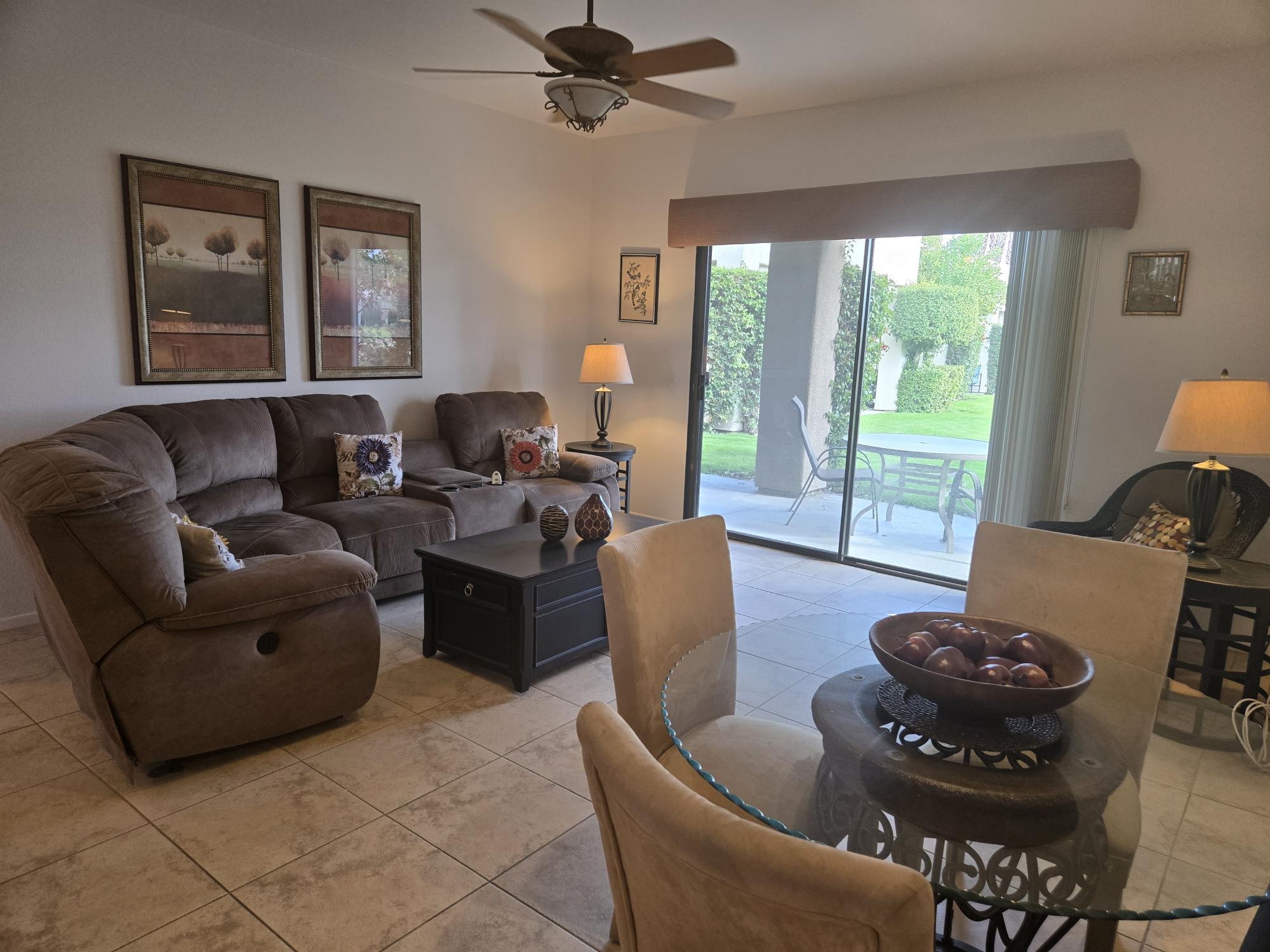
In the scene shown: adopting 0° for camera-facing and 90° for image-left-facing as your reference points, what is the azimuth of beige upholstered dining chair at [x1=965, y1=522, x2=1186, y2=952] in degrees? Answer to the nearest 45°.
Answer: approximately 45°

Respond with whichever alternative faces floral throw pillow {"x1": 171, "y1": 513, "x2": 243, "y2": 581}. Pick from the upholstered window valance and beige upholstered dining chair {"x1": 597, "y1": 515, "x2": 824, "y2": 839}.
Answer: the upholstered window valance

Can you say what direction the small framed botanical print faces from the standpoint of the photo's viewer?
facing the viewer and to the left of the viewer

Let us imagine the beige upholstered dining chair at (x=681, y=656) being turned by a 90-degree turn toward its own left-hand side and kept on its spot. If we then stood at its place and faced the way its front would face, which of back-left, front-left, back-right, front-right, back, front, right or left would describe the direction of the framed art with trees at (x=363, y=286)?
left

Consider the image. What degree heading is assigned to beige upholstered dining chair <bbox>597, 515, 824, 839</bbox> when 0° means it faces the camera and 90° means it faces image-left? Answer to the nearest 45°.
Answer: approximately 315°

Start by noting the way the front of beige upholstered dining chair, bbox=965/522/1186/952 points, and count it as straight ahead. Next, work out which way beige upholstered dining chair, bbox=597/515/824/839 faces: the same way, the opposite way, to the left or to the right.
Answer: to the left

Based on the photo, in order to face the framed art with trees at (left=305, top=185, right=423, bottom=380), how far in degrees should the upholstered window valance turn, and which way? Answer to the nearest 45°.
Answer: approximately 45° to its right

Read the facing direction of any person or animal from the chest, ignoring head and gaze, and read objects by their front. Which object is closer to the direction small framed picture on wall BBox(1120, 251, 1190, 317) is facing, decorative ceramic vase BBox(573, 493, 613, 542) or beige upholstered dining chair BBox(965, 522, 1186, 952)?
the beige upholstered dining chair

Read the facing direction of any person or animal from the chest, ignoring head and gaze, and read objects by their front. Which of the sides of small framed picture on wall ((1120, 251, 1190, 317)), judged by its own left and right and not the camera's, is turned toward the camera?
front

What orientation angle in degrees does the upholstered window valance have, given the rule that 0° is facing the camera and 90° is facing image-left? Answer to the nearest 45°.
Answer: approximately 45°

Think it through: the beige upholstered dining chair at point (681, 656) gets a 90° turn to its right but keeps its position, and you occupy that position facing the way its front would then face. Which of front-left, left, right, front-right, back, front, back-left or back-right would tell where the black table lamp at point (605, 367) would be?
back-right

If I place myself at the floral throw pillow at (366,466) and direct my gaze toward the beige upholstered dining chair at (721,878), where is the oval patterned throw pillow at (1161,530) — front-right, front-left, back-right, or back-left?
front-left

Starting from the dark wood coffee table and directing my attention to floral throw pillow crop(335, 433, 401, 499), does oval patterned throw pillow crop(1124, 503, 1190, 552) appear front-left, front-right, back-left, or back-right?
back-right

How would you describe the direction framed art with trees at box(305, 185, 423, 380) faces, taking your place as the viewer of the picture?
facing the viewer and to the right of the viewer
